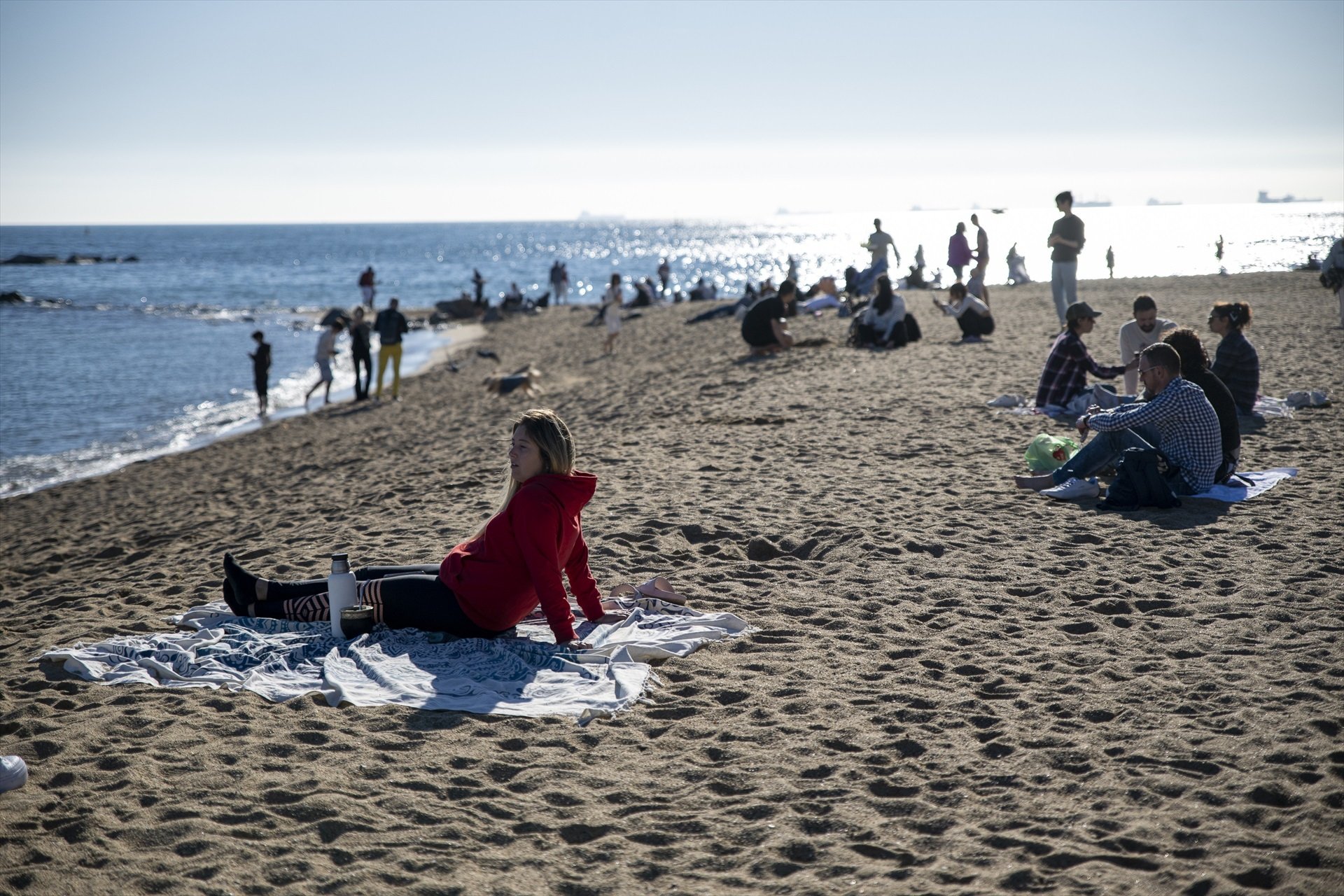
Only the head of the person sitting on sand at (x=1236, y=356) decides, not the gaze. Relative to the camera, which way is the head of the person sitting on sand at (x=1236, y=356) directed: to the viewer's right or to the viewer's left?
to the viewer's left

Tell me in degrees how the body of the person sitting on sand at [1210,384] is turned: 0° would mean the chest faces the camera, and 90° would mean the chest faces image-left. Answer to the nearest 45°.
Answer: approximately 90°

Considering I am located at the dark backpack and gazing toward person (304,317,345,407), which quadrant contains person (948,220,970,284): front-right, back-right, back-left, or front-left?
front-right

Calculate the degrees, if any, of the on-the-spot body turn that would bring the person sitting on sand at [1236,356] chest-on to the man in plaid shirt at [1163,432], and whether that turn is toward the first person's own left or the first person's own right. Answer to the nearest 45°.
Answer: approximately 90° to the first person's own left

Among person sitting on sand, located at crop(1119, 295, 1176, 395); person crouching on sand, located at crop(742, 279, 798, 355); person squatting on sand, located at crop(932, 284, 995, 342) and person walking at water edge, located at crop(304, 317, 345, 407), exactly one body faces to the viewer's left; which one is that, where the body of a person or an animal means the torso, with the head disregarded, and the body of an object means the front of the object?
person squatting on sand, located at crop(932, 284, 995, 342)

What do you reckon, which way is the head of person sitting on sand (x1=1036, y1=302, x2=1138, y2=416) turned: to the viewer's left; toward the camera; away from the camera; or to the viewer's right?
to the viewer's right

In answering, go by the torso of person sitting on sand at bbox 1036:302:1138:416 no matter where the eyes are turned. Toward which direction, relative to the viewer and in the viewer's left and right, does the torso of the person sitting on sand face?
facing to the right of the viewer

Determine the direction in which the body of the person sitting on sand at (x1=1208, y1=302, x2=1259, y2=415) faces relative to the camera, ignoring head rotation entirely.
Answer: to the viewer's left

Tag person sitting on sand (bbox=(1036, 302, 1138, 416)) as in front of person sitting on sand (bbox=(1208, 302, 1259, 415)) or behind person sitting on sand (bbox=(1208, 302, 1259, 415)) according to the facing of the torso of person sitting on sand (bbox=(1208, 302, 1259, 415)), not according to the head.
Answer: in front

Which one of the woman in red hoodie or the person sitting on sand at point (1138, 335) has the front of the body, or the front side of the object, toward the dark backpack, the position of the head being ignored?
the person sitting on sand

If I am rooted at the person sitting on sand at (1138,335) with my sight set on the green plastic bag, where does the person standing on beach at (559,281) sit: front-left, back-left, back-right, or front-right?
back-right
